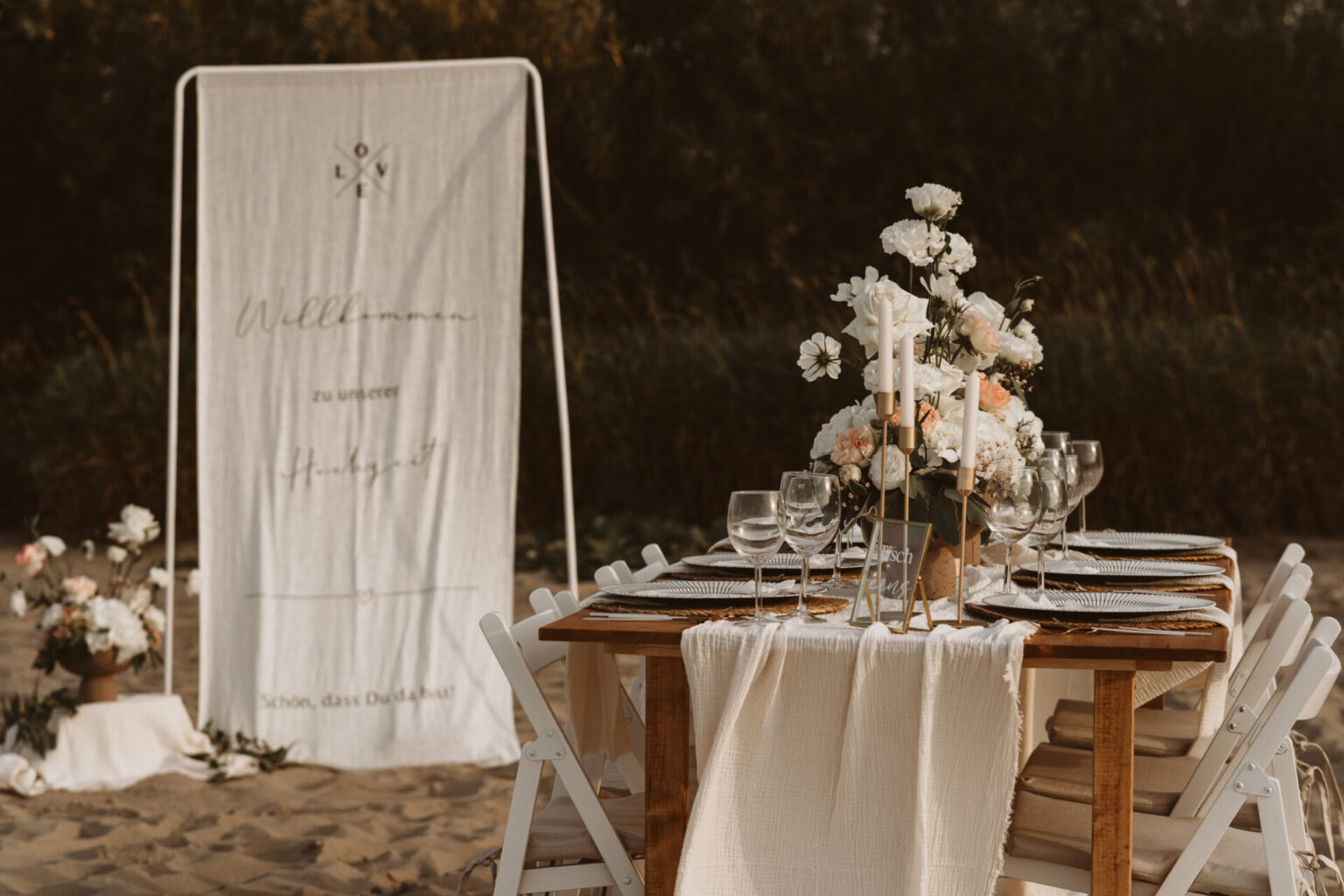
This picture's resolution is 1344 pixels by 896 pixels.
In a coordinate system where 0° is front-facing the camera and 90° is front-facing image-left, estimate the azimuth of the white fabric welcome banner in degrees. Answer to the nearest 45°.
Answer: approximately 0°

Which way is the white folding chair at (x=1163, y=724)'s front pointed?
to the viewer's left

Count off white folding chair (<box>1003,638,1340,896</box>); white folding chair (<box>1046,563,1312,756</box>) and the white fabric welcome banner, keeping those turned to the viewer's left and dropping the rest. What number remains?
2

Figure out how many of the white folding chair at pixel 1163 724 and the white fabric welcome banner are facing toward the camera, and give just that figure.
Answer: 1

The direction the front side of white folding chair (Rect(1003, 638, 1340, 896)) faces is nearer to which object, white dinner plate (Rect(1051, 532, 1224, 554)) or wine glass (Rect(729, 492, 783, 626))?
the wine glass

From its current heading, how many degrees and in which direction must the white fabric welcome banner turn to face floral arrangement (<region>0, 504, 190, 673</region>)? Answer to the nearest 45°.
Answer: approximately 90° to its right

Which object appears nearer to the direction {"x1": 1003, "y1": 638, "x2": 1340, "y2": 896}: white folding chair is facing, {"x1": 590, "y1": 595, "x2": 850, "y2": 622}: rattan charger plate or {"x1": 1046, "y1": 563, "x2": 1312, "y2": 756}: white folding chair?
the rattan charger plate

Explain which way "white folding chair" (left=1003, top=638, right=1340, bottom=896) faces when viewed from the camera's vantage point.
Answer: facing to the left of the viewer

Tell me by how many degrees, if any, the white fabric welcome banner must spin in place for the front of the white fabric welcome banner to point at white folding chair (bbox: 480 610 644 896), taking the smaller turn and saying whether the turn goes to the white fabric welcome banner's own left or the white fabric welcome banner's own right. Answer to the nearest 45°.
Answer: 0° — it already faces it
